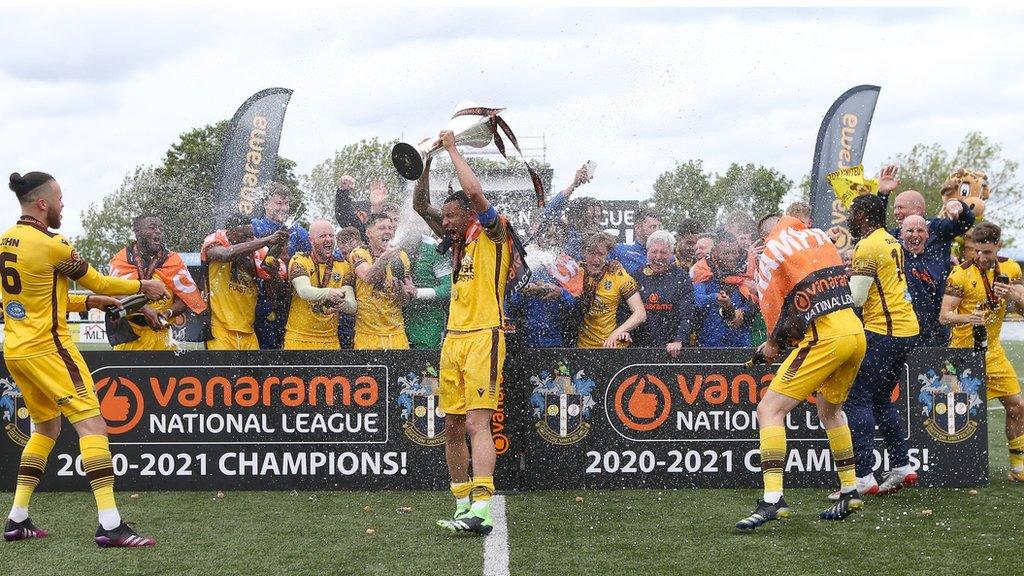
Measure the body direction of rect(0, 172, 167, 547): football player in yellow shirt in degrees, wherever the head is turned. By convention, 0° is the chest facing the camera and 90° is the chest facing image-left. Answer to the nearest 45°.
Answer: approximately 225°

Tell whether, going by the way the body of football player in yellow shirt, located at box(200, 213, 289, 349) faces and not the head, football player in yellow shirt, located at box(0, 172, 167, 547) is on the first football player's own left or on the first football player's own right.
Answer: on the first football player's own right

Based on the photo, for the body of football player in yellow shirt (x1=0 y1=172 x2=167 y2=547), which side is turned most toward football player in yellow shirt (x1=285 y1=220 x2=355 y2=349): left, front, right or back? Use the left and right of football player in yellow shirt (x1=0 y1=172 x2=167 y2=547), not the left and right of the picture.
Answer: front

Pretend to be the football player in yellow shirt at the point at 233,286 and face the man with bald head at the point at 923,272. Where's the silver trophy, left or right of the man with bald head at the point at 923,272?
right

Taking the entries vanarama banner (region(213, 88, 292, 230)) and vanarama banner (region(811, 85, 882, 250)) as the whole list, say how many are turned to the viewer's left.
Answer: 0

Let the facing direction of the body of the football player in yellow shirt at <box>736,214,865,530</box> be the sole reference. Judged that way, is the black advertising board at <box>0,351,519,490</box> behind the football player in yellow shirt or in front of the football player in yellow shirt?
in front

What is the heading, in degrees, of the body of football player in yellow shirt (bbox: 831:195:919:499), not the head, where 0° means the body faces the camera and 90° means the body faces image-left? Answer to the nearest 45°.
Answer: approximately 135°

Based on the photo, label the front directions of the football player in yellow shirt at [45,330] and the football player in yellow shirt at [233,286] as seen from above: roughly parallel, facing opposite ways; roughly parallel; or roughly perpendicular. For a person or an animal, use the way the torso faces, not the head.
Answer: roughly perpendicular

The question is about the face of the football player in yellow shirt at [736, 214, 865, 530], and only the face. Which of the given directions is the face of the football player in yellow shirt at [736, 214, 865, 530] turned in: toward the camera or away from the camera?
away from the camera

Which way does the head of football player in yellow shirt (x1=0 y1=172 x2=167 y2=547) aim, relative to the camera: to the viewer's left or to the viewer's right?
to the viewer's right

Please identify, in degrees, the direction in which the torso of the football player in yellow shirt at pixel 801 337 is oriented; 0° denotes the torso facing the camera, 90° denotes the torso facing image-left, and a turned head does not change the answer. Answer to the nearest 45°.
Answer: approximately 90°

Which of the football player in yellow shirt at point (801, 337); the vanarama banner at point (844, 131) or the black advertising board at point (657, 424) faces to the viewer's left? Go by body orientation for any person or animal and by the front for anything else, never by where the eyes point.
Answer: the football player in yellow shirt

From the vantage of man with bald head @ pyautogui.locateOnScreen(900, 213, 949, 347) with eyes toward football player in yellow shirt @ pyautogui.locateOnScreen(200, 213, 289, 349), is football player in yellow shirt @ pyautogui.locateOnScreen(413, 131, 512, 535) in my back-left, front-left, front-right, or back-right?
front-left

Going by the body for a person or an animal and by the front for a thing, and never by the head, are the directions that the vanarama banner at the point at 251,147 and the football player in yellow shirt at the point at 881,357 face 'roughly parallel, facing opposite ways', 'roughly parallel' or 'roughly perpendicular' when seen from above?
roughly parallel, facing opposite ways

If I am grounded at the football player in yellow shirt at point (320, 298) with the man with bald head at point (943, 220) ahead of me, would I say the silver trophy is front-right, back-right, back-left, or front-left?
front-right

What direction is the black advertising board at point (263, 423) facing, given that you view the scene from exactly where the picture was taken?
facing the viewer

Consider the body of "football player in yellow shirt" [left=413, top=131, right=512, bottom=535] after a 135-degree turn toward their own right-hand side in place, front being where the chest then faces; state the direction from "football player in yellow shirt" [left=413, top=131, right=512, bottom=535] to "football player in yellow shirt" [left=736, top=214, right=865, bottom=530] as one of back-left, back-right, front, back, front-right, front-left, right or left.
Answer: right
